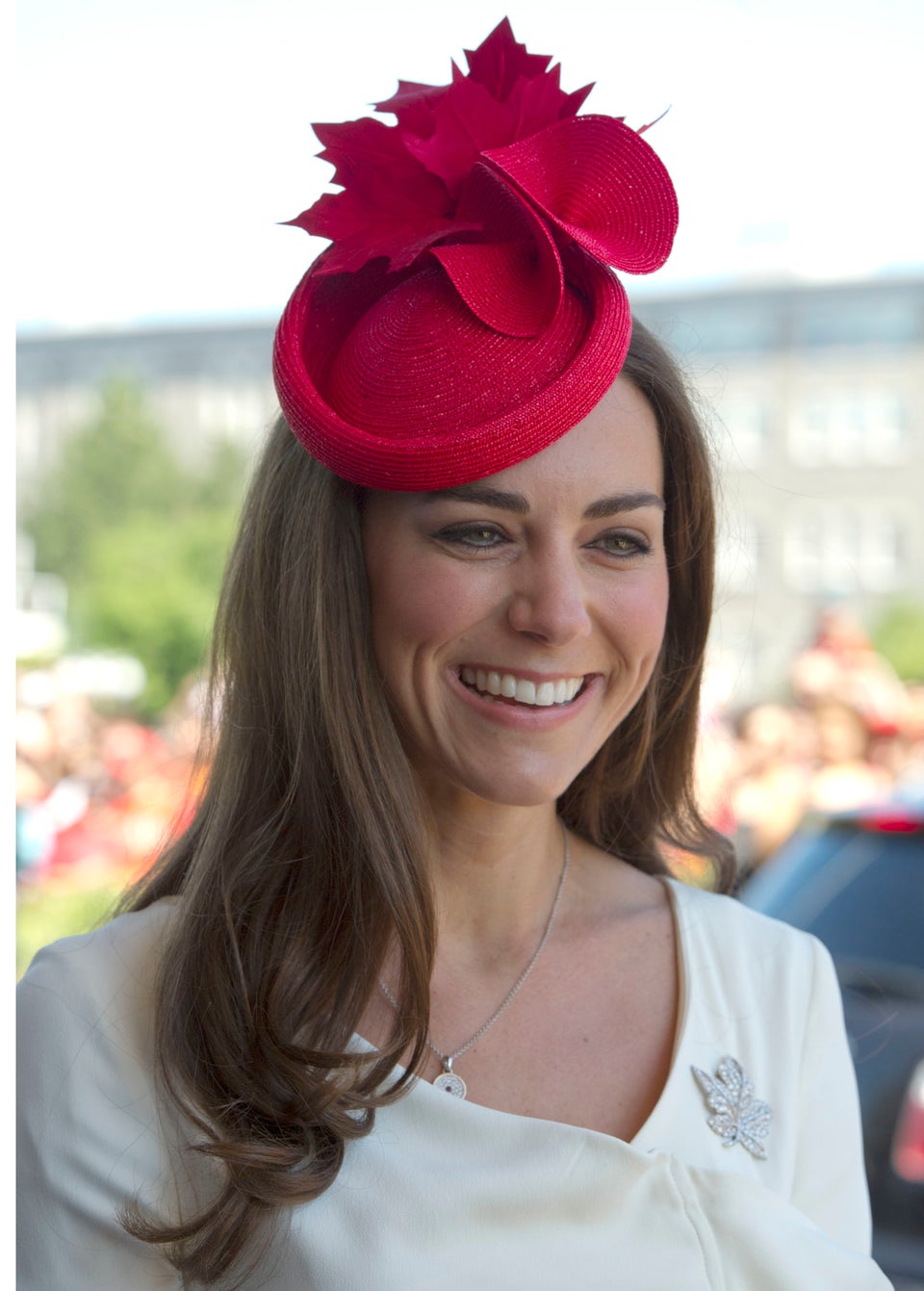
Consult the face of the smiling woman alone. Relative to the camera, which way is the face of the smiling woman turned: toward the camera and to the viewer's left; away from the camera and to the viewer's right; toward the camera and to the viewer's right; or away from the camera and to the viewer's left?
toward the camera and to the viewer's right

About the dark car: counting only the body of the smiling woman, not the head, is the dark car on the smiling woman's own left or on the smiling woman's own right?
on the smiling woman's own left

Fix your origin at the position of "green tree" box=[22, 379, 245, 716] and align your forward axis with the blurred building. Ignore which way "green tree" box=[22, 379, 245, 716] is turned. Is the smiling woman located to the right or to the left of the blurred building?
right

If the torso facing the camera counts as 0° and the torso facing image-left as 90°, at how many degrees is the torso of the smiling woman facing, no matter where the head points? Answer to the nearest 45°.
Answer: approximately 315°

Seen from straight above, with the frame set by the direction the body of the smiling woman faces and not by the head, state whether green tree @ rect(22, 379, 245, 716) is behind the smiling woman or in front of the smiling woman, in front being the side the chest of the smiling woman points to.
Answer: behind

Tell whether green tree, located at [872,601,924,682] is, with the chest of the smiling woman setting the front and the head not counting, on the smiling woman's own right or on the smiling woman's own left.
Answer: on the smiling woman's own left
